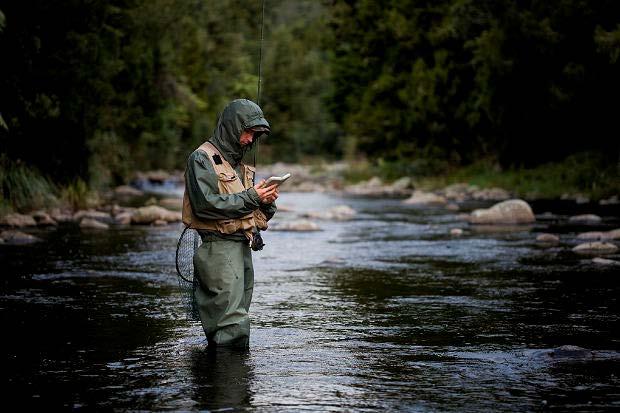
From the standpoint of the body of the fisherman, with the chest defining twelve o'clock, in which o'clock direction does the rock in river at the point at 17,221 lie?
The rock in river is roughly at 7 o'clock from the fisherman.

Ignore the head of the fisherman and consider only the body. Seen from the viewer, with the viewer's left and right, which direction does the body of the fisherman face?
facing the viewer and to the right of the viewer

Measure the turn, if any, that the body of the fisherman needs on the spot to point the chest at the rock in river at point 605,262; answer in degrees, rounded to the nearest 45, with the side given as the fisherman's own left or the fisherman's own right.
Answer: approximately 90° to the fisherman's own left

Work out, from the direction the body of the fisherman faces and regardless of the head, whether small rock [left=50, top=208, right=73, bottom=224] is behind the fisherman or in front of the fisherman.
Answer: behind

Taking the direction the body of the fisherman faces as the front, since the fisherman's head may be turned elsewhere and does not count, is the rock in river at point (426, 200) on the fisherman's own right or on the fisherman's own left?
on the fisherman's own left

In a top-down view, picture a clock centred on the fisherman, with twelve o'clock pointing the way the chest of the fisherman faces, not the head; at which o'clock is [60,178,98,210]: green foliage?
The green foliage is roughly at 7 o'clock from the fisherman.

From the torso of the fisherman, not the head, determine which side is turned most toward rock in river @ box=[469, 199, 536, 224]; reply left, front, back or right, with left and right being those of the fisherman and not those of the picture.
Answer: left

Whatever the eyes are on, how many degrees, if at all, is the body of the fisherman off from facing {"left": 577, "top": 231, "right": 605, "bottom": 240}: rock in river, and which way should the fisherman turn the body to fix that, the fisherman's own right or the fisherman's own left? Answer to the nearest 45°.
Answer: approximately 90° to the fisherman's own left

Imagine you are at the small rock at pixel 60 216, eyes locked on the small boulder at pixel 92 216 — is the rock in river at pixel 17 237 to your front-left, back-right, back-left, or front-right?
back-right
